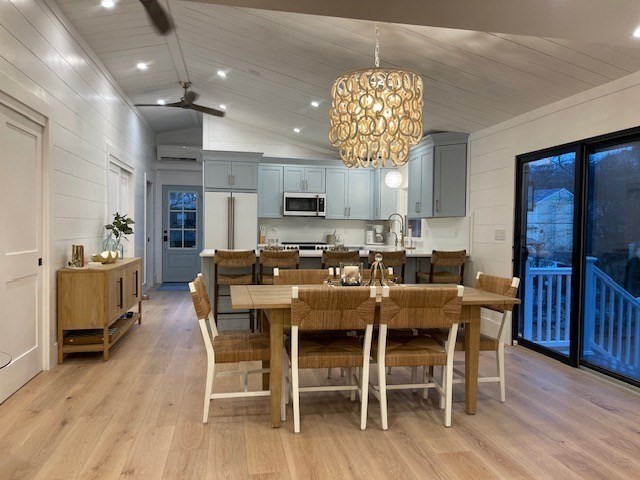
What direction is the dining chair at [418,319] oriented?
away from the camera

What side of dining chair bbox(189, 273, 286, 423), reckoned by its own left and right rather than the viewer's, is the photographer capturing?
right

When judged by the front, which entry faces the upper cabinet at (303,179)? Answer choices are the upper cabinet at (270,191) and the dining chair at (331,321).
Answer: the dining chair

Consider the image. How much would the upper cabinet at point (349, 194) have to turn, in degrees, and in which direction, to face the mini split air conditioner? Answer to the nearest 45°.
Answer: approximately 90° to its right

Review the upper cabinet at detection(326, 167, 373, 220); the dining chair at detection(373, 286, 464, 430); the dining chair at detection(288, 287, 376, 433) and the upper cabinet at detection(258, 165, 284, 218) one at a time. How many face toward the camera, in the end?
2

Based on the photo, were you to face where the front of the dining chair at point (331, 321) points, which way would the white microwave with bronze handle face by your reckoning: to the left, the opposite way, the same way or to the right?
the opposite way

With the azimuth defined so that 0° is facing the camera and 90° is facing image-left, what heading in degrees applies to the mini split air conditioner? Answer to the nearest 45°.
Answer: approximately 0°

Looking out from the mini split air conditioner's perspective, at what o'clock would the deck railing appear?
The deck railing is roughly at 11 o'clock from the mini split air conditioner.

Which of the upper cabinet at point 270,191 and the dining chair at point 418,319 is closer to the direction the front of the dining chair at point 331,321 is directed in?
the upper cabinet

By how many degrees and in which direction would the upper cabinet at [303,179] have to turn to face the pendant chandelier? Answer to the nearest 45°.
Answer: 0° — it already faces it

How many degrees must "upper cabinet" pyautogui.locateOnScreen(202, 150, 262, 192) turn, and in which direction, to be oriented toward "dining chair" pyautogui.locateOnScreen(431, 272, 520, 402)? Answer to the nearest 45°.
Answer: approximately 45° to its left

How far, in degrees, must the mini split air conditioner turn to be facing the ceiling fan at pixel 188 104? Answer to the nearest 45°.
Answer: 0° — it already faces it

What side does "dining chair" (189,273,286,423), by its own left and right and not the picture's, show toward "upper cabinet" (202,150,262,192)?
left
